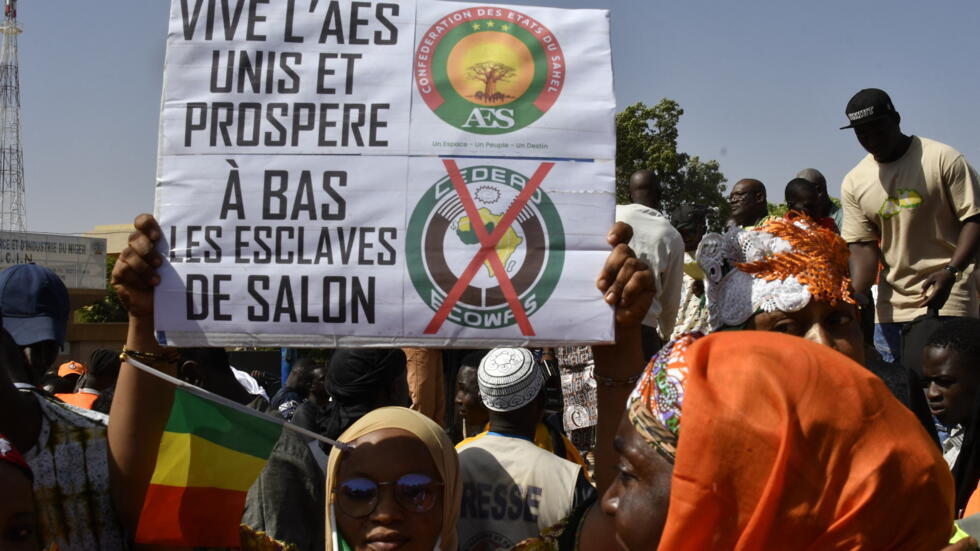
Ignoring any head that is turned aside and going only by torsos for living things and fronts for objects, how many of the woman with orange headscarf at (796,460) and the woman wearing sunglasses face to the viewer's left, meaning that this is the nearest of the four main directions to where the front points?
1

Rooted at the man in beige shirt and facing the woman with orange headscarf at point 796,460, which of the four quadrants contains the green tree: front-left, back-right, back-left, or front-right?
back-right

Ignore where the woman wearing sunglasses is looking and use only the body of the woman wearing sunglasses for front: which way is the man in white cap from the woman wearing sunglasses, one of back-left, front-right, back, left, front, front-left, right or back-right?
back-left

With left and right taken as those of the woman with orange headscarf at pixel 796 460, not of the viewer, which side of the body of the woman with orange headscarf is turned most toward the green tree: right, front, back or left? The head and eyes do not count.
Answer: right

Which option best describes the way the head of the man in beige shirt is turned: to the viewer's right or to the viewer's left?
to the viewer's left

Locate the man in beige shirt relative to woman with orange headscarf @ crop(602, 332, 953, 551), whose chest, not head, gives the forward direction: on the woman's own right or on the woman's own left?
on the woman's own right

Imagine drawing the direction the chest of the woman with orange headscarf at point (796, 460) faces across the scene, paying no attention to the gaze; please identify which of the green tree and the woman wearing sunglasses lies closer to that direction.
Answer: the woman wearing sunglasses

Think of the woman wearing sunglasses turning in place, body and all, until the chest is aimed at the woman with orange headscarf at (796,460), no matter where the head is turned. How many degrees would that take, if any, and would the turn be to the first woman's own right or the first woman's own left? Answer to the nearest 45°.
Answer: approximately 45° to the first woman's own left

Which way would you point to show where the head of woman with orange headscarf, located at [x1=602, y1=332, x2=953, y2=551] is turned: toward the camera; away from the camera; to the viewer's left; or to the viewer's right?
to the viewer's left

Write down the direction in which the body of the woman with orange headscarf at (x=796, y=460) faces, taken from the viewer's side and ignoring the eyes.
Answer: to the viewer's left

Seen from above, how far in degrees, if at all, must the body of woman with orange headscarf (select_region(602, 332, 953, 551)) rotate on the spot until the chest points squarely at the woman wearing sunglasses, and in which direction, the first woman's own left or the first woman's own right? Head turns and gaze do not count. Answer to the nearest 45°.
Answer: approximately 45° to the first woman's own right

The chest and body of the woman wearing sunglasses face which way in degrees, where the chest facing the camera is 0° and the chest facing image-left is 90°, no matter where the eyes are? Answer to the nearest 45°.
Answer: approximately 0°

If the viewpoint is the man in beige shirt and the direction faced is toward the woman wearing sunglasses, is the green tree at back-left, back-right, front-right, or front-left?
back-right
